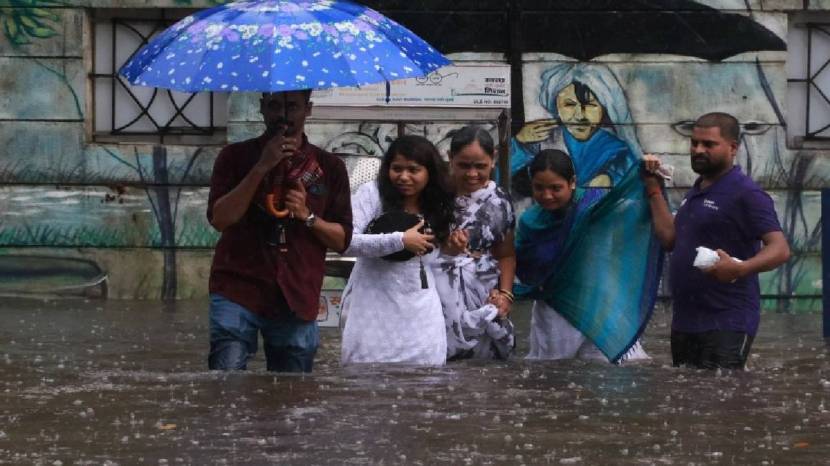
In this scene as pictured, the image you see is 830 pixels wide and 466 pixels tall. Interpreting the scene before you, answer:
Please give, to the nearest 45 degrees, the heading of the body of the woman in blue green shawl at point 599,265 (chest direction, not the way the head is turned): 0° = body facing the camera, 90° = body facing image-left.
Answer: approximately 45°

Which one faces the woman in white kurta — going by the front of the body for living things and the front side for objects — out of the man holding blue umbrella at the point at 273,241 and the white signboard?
the white signboard

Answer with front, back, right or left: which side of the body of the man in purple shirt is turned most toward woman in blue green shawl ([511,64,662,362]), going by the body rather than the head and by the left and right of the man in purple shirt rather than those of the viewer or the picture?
right

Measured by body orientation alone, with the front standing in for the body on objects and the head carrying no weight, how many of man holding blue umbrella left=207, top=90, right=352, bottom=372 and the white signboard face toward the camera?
2

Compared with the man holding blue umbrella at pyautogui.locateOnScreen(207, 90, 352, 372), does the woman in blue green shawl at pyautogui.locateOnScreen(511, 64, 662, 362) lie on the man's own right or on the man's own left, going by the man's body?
on the man's own left

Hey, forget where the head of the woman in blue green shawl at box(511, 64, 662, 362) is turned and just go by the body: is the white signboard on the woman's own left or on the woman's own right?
on the woman's own right

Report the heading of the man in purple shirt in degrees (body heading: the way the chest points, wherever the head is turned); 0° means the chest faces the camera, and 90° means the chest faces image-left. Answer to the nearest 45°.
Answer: approximately 45°

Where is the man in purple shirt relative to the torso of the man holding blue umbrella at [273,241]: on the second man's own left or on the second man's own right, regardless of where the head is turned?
on the second man's own left
